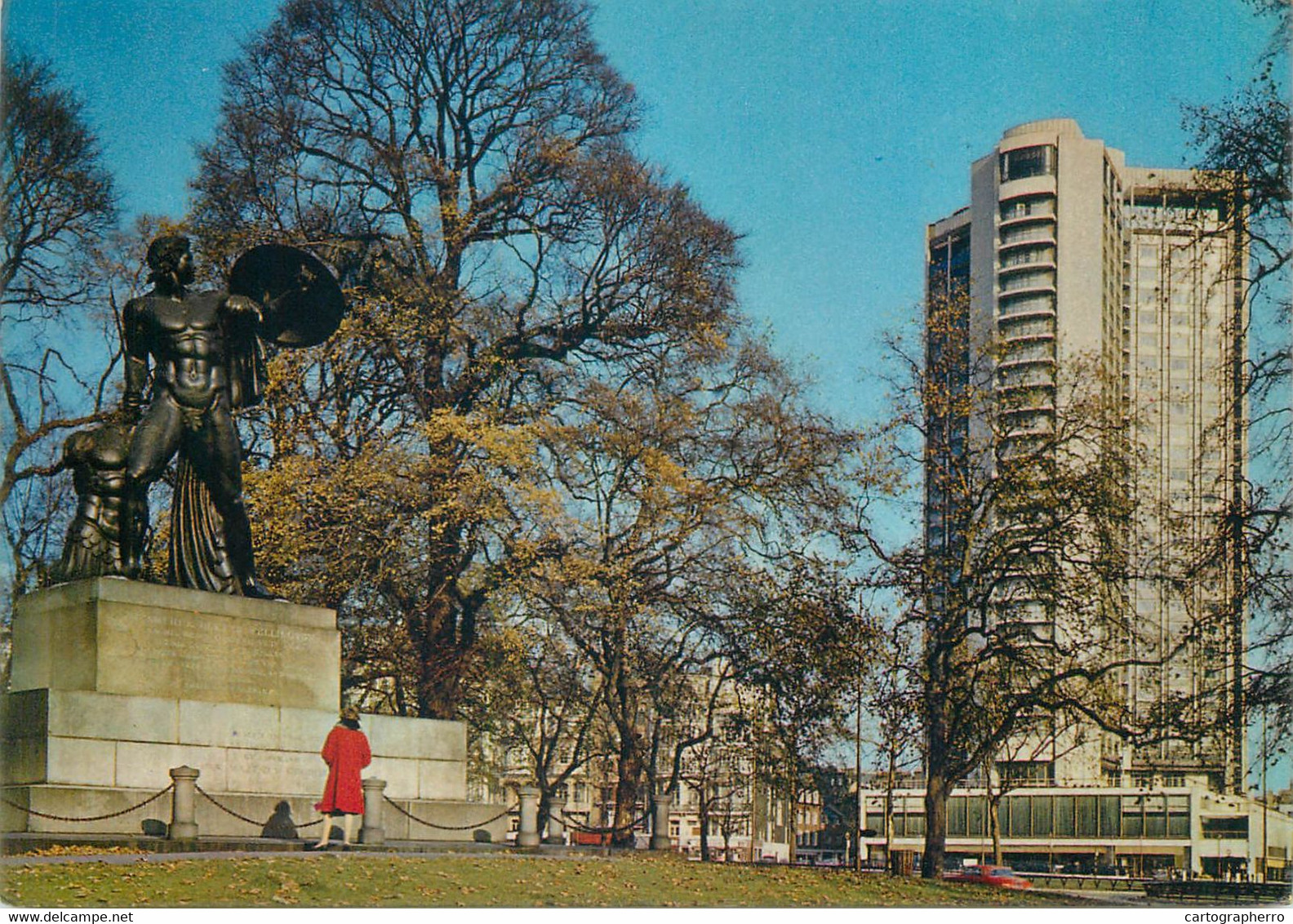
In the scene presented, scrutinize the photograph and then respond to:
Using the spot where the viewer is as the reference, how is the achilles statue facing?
facing the viewer

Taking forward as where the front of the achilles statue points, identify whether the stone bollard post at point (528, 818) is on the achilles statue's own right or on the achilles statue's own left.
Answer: on the achilles statue's own left
